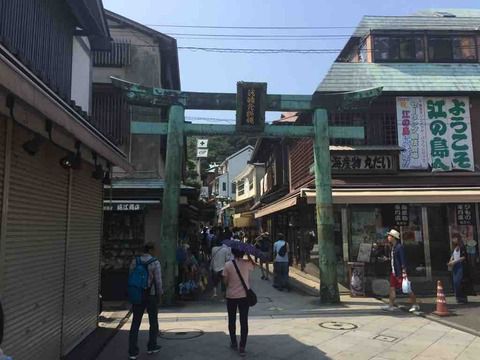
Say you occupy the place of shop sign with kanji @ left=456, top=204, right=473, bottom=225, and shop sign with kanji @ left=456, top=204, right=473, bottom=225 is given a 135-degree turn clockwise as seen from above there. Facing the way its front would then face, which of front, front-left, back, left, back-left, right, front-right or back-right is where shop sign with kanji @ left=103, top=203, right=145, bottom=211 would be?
left

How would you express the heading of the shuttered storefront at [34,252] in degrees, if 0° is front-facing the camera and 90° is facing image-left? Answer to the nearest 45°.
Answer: approximately 315°

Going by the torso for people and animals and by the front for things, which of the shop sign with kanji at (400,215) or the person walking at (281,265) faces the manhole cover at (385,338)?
the shop sign with kanji

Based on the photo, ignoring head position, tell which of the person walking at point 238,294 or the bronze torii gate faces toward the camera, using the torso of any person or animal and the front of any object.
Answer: the bronze torii gate

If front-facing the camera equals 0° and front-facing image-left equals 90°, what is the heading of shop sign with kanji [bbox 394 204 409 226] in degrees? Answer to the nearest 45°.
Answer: approximately 0°

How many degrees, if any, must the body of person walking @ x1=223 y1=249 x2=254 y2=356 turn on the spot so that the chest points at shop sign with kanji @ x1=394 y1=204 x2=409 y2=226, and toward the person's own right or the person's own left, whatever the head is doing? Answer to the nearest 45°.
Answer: approximately 45° to the person's own right

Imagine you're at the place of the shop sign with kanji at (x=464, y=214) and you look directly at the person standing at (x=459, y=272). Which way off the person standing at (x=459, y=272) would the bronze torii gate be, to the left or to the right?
right

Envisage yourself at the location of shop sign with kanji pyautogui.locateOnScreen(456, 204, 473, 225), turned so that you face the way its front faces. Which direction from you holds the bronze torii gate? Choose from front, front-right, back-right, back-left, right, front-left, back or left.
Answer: front-right

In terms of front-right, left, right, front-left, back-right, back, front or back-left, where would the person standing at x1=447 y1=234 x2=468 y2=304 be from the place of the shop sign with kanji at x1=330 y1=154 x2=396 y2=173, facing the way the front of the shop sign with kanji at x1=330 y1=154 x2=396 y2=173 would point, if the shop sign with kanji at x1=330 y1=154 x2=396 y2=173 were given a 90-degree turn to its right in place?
back-left

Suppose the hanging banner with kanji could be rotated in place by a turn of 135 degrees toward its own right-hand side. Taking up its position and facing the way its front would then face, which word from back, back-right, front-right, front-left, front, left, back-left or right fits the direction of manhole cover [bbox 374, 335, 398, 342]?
back-left

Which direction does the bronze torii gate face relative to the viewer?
toward the camera

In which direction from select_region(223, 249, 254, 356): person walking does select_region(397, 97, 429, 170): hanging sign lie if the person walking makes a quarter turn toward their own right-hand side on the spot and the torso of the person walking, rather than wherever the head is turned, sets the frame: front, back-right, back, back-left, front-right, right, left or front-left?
front-left

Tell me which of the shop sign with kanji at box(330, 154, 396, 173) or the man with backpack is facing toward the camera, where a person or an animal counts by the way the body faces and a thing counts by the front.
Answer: the shop sign with kanji

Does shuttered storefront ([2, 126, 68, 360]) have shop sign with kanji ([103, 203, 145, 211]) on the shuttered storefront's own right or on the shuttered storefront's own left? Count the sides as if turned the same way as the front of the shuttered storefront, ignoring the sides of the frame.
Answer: on the shuttered storefront's own left

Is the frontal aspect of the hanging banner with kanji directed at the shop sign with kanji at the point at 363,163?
no
